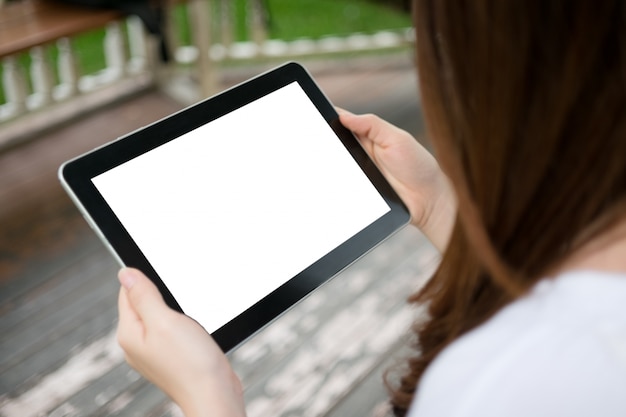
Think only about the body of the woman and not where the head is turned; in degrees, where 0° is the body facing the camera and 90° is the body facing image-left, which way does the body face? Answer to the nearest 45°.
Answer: approximately 135°

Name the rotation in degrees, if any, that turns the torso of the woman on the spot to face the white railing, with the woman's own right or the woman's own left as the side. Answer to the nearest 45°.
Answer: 0° — they already face it

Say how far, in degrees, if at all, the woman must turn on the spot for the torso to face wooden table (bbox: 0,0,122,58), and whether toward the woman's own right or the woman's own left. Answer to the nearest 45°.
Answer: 0° — they already face it

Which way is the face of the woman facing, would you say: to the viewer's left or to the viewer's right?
to the viewer's left
